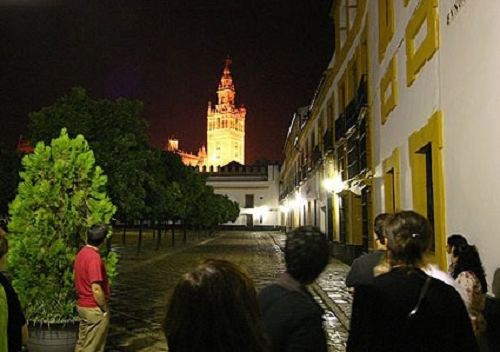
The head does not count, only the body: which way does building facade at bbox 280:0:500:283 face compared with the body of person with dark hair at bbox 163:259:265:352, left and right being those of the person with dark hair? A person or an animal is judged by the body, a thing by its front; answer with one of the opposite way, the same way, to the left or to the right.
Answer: to the left

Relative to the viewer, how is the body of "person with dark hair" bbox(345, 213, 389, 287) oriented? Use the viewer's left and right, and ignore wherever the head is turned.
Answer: facing away from the viewer and to the right of the viewer

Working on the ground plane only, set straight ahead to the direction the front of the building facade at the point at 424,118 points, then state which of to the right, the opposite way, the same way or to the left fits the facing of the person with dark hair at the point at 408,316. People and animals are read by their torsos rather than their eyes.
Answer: to the right

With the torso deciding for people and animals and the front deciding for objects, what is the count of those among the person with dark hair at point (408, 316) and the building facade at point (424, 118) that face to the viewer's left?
1

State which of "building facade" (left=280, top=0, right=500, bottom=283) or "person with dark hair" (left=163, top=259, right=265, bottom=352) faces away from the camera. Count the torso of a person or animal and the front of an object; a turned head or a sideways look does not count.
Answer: the person with dark hair

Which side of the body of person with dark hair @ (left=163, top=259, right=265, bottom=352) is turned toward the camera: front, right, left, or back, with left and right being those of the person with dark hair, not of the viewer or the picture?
back

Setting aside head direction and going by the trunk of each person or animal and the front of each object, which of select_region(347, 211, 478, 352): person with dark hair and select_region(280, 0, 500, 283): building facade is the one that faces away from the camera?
the person with dark hair

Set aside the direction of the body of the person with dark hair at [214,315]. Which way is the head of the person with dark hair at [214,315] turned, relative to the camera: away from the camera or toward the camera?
away from the camera

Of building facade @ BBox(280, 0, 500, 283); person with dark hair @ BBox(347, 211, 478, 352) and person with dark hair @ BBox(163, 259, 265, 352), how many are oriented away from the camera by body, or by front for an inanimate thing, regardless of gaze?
2

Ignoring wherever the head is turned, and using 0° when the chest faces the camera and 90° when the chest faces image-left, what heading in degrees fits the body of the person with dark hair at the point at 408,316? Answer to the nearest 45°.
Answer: approximately 180°

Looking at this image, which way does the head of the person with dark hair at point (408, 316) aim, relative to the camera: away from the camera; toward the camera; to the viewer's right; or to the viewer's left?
away from the camera

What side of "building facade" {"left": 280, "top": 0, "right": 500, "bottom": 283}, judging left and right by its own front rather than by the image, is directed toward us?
left

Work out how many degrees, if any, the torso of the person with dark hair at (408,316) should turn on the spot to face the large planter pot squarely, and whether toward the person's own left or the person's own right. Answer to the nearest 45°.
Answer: approximately 45° to the person's own left
